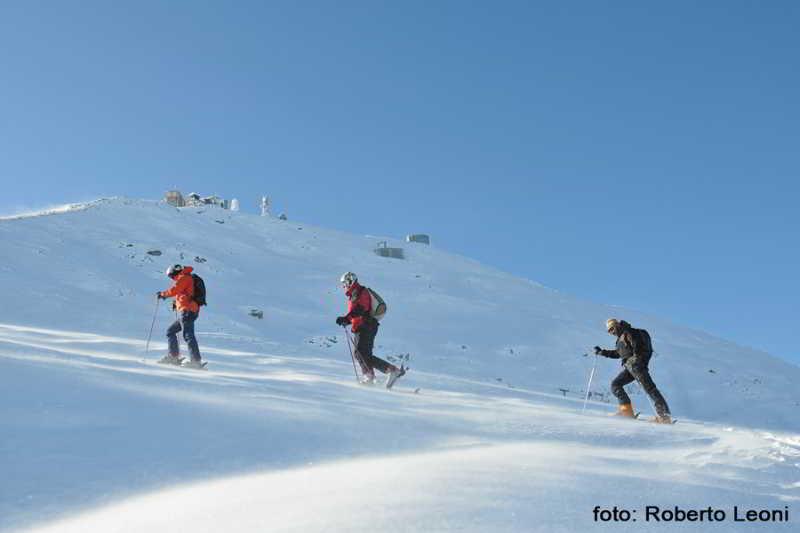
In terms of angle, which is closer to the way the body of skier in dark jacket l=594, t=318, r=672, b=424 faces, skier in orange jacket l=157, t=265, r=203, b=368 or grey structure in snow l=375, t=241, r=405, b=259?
the skier in orange jacket

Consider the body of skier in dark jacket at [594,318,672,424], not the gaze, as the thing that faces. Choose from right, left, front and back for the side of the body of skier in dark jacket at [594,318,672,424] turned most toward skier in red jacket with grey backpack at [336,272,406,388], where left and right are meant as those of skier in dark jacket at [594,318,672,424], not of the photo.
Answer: front

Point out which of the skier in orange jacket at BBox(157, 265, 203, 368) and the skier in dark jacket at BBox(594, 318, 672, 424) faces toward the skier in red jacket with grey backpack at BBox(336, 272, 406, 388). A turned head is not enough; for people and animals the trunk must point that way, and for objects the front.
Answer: the skier in dark jacket at BBox(594, 318, 672, 424)

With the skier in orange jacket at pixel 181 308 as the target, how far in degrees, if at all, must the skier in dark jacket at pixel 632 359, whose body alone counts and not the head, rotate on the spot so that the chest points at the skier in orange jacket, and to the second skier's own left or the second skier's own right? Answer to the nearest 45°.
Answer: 0° — they already face them

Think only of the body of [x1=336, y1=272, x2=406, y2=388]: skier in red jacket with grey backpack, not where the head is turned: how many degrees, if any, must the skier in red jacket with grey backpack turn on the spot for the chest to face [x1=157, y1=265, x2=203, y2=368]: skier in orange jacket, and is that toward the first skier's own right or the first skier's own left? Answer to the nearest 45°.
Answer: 0° — they already face them

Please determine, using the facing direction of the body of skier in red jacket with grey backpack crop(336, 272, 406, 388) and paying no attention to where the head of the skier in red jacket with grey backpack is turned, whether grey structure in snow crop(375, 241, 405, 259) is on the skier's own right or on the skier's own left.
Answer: on the skier's own right

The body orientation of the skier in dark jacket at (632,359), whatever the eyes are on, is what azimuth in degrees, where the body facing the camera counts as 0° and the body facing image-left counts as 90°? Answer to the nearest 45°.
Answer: approximately 90°

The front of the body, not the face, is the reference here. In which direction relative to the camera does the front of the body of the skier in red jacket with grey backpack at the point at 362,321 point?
to the viewer's left

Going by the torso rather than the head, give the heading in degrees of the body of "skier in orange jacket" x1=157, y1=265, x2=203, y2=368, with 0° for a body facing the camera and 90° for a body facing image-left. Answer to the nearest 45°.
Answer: approximately 90°
